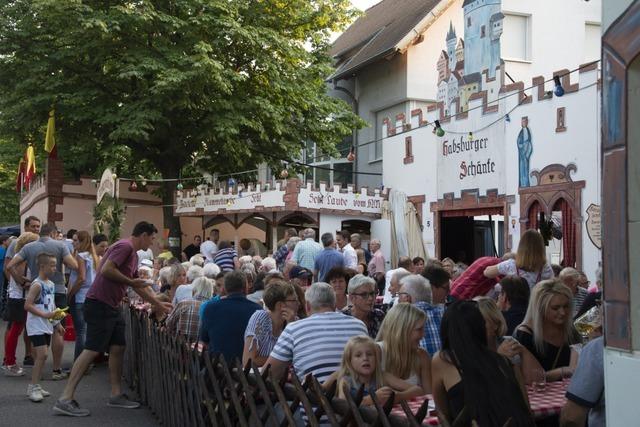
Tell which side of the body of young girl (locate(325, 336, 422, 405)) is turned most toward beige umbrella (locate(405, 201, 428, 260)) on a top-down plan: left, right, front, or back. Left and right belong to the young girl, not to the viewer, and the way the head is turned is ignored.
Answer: back

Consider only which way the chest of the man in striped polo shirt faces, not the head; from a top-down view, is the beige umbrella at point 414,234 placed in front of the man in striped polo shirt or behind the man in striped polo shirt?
in front

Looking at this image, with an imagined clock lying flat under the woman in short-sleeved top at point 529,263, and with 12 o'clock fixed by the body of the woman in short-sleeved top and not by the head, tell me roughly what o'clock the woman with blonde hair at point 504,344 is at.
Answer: The woman with blonde hair is roughly at 6 o'clock from the woman in short-sleeved top.

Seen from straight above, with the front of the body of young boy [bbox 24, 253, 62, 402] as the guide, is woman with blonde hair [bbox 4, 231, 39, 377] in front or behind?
behind

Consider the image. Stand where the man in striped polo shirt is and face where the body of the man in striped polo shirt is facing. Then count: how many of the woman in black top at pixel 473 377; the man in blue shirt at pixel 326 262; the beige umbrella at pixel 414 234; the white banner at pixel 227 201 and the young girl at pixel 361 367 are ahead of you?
3

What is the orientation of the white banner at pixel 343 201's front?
toward the camera

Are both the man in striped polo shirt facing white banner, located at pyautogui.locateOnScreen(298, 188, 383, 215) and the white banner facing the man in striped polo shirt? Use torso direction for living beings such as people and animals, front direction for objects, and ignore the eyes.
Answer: yes

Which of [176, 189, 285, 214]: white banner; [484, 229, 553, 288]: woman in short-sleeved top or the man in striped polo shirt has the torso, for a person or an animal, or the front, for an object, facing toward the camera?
the white banner

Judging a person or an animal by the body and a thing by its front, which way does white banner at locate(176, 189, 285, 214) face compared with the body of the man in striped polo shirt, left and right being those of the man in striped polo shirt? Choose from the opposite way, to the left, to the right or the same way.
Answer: the opposite way

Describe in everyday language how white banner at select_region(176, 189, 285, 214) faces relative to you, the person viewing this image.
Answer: facing the viewer

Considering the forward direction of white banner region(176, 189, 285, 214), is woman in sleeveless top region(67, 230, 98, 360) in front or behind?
in front

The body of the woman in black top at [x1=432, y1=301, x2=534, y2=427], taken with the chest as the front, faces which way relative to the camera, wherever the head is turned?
away from the camera

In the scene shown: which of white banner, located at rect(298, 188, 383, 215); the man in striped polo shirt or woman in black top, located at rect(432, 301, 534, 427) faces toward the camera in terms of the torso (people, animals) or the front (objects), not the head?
the white banner

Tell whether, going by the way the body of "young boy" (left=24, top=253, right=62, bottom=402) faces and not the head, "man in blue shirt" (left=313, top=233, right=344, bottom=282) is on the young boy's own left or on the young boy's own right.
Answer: on the young boy's own left
